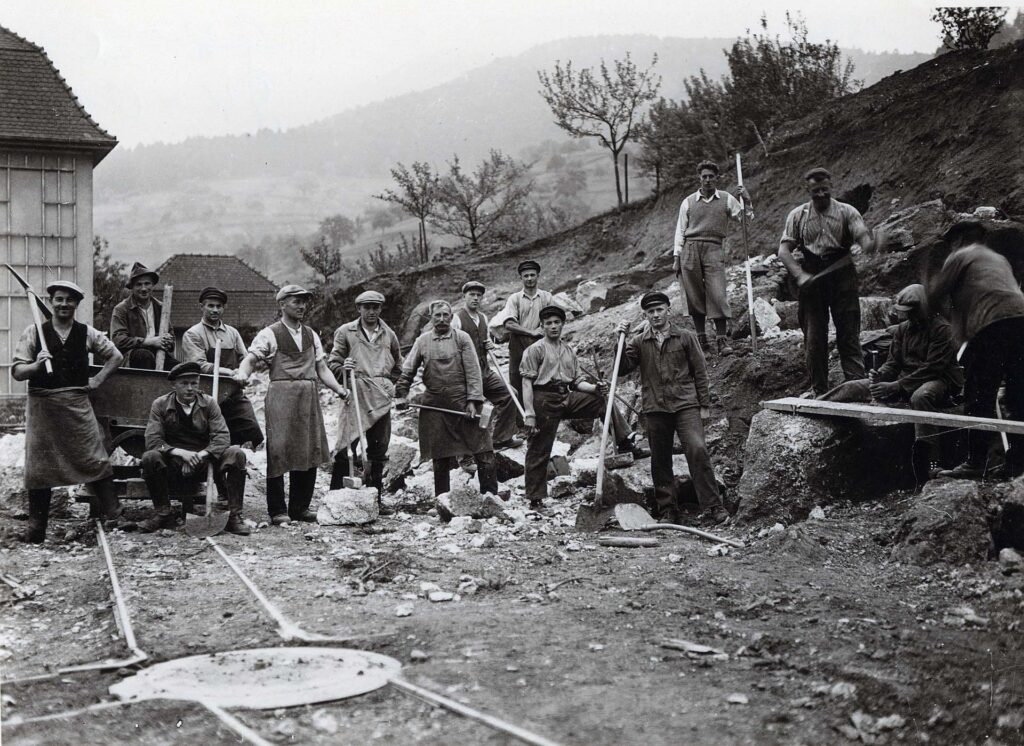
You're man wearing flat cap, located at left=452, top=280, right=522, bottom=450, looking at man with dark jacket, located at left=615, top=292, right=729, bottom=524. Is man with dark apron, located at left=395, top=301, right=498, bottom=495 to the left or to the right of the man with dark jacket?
right

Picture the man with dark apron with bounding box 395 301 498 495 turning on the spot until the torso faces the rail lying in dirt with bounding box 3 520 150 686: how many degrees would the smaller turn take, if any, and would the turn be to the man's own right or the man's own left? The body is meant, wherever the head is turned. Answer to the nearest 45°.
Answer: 0° — they already face it

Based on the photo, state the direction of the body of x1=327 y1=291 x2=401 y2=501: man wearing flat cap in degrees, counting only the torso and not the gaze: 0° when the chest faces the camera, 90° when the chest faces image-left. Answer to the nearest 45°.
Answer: approximately 0°

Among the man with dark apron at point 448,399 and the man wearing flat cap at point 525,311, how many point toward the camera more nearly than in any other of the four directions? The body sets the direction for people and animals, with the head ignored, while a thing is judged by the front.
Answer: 2
